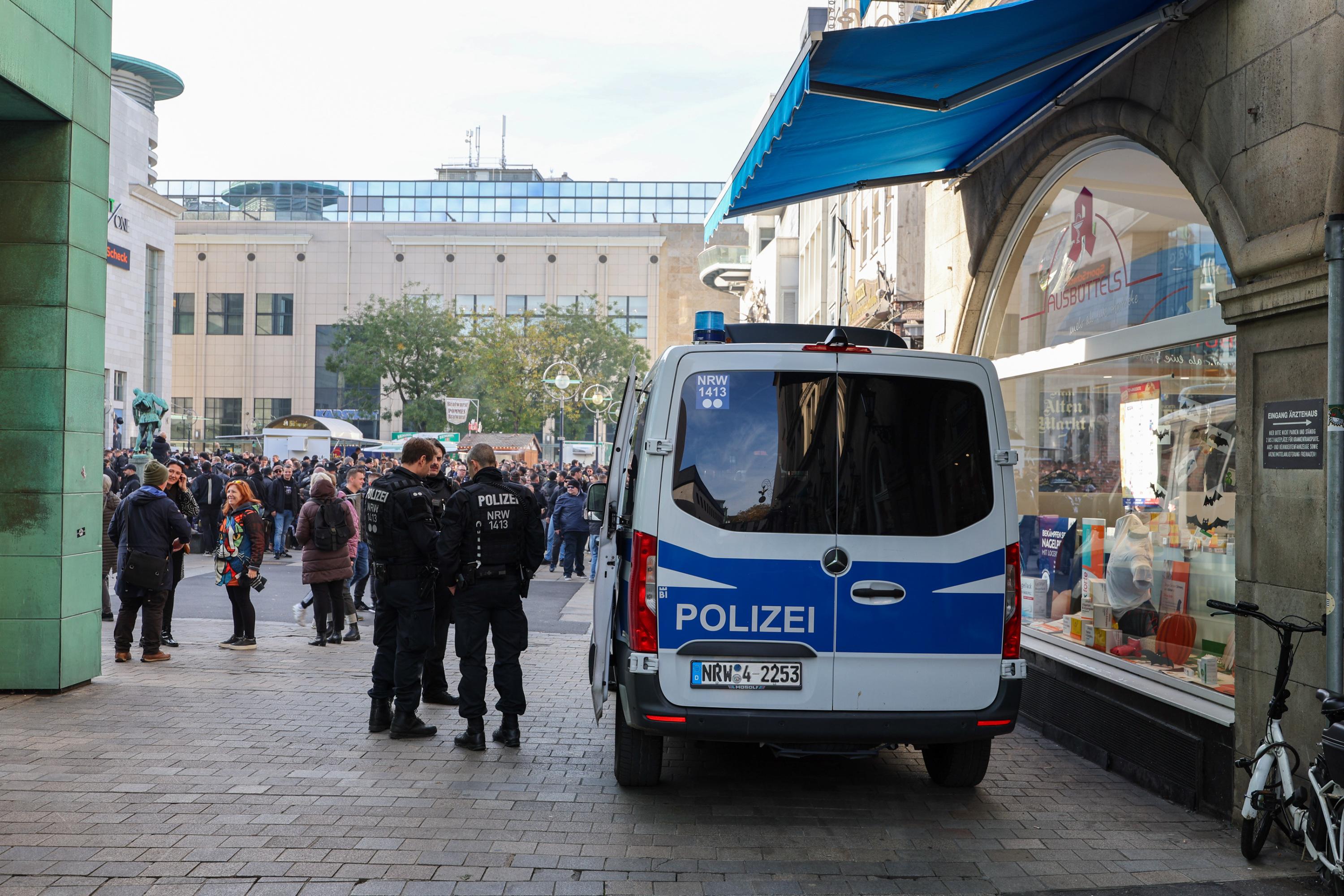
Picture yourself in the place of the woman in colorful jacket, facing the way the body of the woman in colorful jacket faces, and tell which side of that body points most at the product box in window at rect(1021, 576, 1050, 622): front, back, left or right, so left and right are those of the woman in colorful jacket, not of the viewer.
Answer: left

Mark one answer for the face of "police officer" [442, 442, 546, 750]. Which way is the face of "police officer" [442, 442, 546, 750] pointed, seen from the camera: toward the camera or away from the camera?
away from the camera

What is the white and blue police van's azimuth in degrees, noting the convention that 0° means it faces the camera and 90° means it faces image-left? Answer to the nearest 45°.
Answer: approximately 180°

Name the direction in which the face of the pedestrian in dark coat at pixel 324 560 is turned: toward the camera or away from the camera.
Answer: away from the camera

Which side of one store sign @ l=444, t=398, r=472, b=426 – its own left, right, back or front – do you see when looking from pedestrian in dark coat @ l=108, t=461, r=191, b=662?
front

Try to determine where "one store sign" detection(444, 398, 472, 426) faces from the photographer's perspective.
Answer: facing the viewer

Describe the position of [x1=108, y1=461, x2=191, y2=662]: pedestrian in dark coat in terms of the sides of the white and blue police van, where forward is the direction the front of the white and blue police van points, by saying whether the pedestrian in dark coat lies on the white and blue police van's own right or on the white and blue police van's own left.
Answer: on the white and blue police van's own left

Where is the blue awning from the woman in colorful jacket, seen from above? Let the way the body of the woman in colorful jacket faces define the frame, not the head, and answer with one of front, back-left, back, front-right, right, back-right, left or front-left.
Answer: left

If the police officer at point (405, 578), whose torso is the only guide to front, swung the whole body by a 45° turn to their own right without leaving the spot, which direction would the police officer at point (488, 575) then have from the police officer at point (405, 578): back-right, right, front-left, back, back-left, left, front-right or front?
front-right

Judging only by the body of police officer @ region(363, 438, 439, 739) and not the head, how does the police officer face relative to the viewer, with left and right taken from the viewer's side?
facing away from the viewer and to the right of the viewer

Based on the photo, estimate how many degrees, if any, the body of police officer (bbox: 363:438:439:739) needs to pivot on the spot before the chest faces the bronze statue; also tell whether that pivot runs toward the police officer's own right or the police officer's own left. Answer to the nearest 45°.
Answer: approximately 45° to the police officer's own left

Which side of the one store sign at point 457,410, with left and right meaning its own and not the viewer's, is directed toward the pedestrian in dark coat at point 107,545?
front
